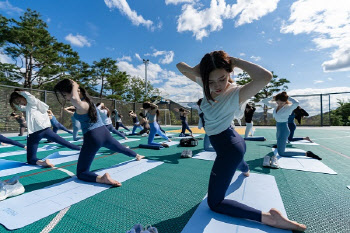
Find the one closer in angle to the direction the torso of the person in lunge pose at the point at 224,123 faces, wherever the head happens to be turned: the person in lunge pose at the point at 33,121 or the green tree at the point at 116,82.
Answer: the person in lunge pose

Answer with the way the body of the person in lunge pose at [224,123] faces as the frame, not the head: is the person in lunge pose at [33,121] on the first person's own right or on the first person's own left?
on the first person's own right

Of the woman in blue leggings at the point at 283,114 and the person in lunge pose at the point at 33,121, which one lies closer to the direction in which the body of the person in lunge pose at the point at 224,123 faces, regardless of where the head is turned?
the person in lunge pose

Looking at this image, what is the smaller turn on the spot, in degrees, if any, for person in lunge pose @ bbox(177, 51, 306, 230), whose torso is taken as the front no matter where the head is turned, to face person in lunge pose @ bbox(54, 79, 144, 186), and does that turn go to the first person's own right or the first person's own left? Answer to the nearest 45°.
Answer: approximately 45° to the first person's own right

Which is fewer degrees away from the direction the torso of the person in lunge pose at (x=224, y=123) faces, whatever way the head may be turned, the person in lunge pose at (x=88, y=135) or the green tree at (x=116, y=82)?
the person in lunge pose

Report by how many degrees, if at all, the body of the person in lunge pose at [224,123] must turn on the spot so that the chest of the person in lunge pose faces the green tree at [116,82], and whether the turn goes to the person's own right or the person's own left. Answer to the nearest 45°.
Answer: approximately 90° to the person's own right

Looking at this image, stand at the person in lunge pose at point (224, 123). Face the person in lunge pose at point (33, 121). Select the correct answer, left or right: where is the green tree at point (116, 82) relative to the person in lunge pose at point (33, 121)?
right
